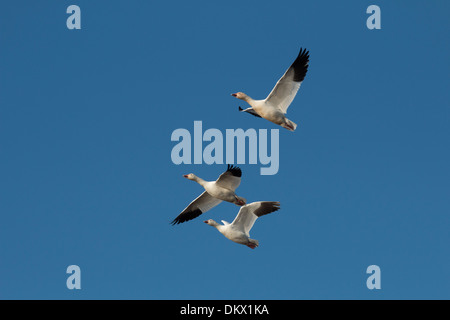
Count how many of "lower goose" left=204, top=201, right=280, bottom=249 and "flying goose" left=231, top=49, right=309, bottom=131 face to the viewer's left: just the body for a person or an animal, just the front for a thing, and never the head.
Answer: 2

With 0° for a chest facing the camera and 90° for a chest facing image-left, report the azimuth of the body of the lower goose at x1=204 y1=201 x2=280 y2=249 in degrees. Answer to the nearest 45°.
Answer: approximately 90°

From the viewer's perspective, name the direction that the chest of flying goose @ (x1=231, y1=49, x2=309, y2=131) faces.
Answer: to the viewer's left
